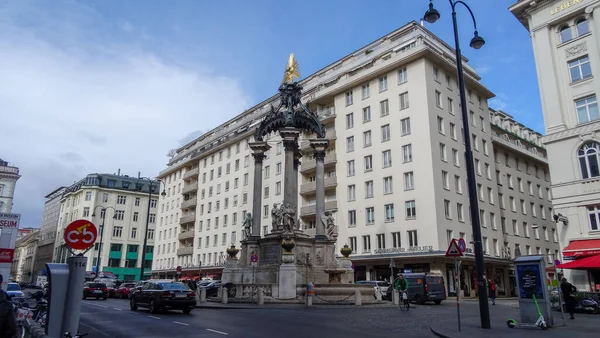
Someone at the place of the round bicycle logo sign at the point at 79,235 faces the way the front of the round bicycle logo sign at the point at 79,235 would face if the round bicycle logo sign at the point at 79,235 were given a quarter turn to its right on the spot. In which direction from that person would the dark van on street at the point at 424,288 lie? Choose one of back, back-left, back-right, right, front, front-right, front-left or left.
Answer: back-right

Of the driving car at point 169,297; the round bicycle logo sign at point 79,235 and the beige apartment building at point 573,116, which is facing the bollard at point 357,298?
the beige apartment building

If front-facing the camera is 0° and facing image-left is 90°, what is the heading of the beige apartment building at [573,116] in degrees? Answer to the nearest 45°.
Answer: approximately 45°

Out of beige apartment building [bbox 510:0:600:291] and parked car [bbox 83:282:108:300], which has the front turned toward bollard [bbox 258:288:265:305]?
the beige apartment building

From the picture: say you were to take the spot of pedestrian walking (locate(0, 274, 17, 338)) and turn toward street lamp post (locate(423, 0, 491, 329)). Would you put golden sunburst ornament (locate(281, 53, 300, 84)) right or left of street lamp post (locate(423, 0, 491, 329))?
left

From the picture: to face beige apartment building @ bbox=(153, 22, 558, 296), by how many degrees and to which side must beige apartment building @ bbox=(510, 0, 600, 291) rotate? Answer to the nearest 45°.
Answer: approximately 90° to its right
